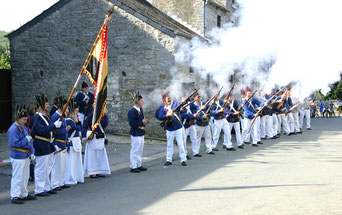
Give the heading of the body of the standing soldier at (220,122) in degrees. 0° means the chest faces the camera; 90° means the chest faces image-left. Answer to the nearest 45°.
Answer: approximately 315°

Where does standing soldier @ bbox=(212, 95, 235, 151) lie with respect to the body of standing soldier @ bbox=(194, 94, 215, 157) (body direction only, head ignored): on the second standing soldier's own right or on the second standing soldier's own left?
on the second standing soldier's own left

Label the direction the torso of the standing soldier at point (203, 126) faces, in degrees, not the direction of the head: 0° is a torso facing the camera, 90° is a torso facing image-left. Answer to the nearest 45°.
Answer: approximately 315°

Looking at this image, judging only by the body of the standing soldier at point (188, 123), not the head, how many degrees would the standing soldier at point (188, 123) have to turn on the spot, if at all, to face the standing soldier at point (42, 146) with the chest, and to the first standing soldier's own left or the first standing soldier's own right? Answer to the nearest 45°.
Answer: approximately 90° to the first standing soldier's own right
